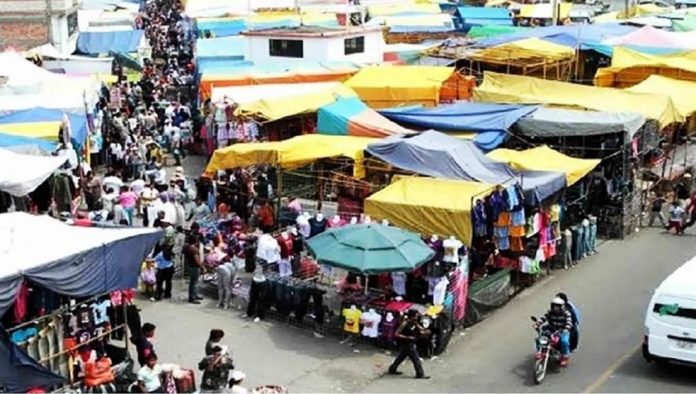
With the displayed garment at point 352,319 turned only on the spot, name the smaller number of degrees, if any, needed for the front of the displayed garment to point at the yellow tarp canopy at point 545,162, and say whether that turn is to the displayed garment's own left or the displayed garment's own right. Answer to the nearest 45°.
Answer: approximately 135° to the displayed garment's own left

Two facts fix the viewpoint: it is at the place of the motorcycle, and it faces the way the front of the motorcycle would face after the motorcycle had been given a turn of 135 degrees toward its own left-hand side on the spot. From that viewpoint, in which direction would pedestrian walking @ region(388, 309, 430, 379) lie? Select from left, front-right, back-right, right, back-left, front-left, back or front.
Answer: back

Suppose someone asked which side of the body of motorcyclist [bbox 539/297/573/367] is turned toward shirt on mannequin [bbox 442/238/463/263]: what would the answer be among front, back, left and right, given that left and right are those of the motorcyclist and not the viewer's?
right

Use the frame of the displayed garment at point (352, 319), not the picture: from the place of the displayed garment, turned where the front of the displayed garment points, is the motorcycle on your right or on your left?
on your left

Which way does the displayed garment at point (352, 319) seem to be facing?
toward the camera

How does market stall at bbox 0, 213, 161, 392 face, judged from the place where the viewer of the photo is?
facing the viewer and to the right of the viewer

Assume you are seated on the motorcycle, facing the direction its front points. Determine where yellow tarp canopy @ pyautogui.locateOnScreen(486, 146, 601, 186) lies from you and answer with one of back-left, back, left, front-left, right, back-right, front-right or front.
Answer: back-right

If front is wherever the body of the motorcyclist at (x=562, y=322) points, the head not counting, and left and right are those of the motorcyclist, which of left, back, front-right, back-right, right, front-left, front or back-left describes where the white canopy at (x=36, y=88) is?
right

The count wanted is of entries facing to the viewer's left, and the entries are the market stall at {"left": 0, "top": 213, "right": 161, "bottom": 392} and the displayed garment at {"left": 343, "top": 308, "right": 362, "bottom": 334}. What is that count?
0

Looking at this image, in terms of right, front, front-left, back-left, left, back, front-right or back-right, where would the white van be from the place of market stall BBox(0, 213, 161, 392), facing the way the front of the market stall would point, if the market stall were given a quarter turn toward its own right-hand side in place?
back-left

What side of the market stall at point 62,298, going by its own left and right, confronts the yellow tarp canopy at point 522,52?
left

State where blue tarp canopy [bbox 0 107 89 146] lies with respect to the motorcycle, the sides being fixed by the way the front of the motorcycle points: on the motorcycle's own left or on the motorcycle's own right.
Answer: on the motorcycle's own right

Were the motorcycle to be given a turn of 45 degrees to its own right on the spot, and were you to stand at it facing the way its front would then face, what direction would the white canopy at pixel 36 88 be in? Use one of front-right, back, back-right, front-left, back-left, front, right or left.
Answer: front-right

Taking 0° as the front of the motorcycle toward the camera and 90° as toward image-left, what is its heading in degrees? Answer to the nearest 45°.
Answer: approximately 45°

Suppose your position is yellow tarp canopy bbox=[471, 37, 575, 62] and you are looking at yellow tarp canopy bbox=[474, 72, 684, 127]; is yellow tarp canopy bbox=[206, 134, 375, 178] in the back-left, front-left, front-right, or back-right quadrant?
front-right

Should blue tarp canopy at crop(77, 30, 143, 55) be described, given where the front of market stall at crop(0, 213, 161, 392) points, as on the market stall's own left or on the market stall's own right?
on the market stall's own left

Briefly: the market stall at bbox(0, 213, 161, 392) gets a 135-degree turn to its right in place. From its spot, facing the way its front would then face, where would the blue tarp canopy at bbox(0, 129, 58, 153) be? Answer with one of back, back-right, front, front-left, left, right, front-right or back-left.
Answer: right

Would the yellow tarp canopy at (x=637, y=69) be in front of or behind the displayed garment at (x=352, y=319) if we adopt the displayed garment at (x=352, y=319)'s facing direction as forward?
behind
